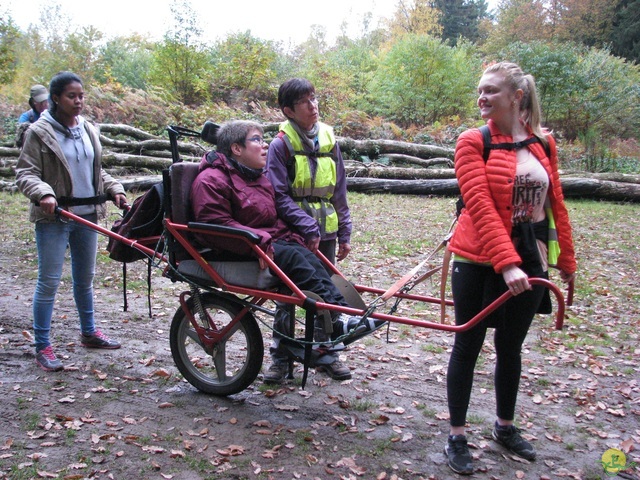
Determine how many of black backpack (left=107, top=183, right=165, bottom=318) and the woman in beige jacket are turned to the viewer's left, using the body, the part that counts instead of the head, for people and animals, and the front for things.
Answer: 1

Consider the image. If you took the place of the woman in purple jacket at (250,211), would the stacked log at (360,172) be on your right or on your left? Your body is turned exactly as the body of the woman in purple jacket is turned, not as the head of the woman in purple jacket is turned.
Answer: on your left

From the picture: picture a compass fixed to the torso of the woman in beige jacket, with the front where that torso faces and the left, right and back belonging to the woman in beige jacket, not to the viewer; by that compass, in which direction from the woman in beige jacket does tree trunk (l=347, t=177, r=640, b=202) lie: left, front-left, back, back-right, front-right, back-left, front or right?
left

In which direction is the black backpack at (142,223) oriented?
to the viewer's left

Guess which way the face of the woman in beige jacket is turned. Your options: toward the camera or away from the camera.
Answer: toward the camera

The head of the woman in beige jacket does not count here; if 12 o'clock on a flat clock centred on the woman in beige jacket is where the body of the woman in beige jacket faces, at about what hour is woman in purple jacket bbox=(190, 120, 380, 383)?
The woman in purple jacket is roughly at 12 o'clock from the woman in beige jacket.

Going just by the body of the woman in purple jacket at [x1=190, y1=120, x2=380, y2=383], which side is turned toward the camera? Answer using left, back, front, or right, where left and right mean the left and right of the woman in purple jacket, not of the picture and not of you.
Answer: right

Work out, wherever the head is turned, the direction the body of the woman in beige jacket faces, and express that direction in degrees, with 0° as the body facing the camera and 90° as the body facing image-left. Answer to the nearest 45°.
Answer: approximately 315°

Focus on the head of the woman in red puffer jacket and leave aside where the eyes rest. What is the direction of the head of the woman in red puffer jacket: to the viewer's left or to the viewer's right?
to the viewer's left

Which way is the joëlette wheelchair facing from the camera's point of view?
to the viewer's right

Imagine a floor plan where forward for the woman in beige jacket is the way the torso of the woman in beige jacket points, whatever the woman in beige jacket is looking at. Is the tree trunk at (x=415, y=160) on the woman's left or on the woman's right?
on the woman's left

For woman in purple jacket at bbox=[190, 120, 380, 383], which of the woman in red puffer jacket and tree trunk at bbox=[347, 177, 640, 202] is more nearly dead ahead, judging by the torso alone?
the woman in red puffer jacket

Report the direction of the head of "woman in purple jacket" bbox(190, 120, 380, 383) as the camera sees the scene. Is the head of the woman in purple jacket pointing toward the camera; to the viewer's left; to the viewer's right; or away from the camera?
to the viewer's right

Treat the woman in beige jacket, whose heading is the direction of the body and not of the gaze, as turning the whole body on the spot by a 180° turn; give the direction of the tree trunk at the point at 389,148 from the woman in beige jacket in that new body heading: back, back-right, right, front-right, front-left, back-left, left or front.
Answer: right

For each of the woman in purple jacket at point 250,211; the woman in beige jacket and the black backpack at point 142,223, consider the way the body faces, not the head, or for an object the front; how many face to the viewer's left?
1

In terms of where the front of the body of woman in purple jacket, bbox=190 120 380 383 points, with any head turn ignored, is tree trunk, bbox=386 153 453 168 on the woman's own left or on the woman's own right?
on the woman's own left

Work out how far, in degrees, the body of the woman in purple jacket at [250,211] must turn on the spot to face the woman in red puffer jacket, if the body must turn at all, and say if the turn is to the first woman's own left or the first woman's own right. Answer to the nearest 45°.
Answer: approximately 45° to the first woman's own right
